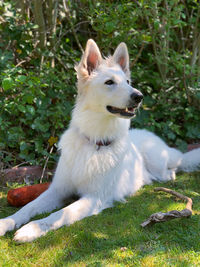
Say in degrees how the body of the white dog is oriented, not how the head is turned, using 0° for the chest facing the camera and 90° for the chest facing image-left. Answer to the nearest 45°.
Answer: approximately 45°
